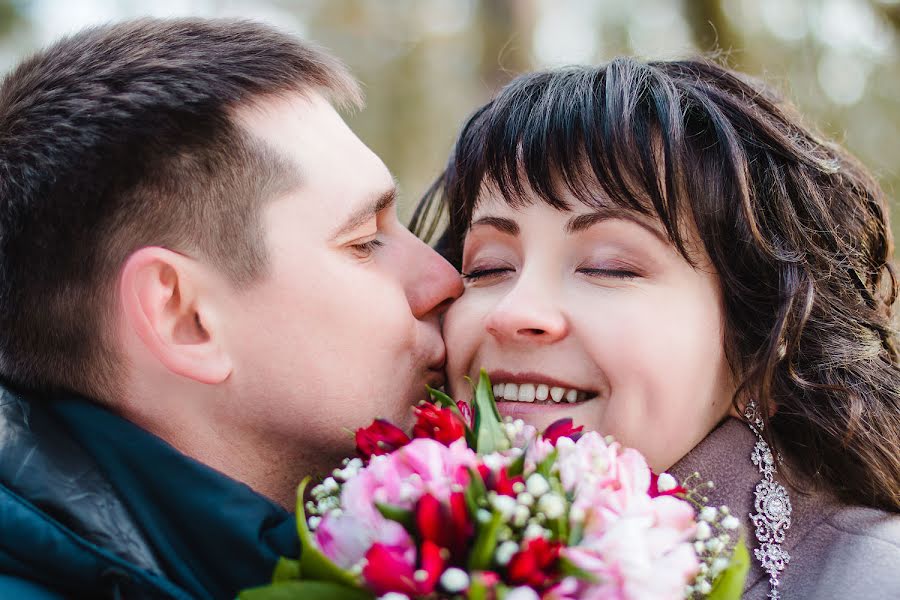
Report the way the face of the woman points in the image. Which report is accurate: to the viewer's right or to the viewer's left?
to the viewer's left

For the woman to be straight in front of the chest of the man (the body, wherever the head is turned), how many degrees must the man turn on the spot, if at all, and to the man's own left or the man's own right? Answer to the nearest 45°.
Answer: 0° — they already face them

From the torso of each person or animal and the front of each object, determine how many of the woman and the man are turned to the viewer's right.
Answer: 1

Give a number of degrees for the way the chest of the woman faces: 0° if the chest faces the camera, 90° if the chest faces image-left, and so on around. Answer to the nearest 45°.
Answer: approximately 45°

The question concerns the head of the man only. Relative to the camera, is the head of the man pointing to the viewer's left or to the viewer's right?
to the viewer's right

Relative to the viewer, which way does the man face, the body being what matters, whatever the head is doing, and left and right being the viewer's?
facing to the right of the viewer

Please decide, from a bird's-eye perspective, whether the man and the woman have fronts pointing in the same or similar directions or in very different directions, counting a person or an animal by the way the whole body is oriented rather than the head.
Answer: very different directions

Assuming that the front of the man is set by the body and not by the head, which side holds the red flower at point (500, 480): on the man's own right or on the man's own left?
on the man's own right
